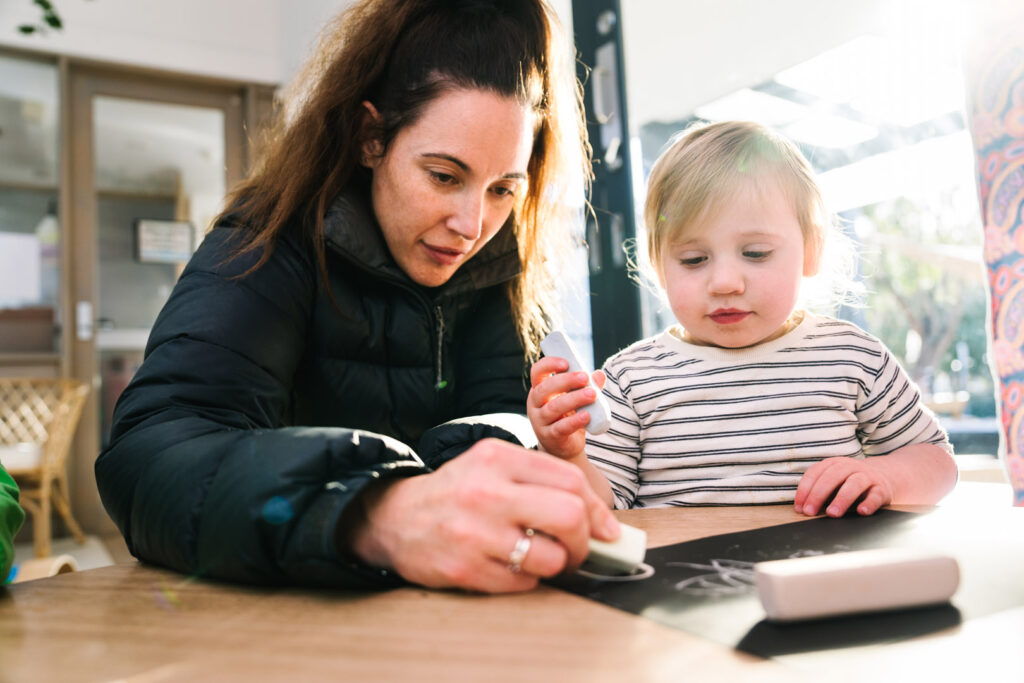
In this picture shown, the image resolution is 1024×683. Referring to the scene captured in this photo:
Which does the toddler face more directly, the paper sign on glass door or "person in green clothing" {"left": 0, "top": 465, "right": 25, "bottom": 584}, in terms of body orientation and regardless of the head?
the person in green clothing

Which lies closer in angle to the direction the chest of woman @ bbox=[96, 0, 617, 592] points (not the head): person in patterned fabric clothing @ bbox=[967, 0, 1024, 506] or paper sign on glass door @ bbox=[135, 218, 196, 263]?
the person in patterned fabric clothing

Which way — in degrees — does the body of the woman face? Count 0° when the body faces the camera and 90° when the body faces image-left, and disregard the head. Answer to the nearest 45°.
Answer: approximately 315°

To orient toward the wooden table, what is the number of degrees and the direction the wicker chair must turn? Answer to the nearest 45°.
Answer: approximately 45° to its left

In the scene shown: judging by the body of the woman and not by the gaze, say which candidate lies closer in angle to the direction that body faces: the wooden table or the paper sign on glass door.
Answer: the wooden table

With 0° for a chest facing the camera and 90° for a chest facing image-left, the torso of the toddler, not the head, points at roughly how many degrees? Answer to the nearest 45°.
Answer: approximately 0°

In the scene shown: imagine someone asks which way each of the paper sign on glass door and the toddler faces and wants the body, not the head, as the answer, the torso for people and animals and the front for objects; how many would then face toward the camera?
2

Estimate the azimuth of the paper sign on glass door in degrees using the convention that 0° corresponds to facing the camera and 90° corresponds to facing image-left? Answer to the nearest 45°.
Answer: approximately 0°

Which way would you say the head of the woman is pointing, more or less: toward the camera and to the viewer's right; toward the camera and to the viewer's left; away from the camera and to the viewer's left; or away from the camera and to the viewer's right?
toward the camera and to the viewer's right

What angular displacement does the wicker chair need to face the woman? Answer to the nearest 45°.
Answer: approximately 45° to its left
